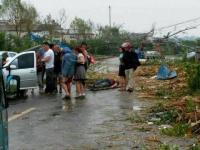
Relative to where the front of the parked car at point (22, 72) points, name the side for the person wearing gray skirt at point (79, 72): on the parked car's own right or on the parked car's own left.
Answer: on the parked car's own left

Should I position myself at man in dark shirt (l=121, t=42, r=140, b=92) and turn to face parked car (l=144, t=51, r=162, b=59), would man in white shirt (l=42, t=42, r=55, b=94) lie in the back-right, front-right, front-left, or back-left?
back-left

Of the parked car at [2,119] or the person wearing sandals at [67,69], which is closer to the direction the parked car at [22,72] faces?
the parked car

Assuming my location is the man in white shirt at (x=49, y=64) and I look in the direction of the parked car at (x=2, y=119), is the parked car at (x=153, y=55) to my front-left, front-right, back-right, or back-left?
back-left

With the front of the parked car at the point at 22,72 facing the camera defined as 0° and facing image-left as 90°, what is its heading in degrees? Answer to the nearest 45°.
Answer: approximately 45°

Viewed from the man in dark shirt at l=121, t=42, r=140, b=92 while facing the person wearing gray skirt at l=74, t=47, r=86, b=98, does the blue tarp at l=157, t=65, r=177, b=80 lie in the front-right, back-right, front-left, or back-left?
back-right

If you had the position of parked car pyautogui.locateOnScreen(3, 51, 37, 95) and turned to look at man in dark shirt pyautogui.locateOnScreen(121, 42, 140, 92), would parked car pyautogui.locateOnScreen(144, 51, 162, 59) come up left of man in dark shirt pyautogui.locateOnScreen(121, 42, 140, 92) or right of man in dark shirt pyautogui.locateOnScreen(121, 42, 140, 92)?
left
